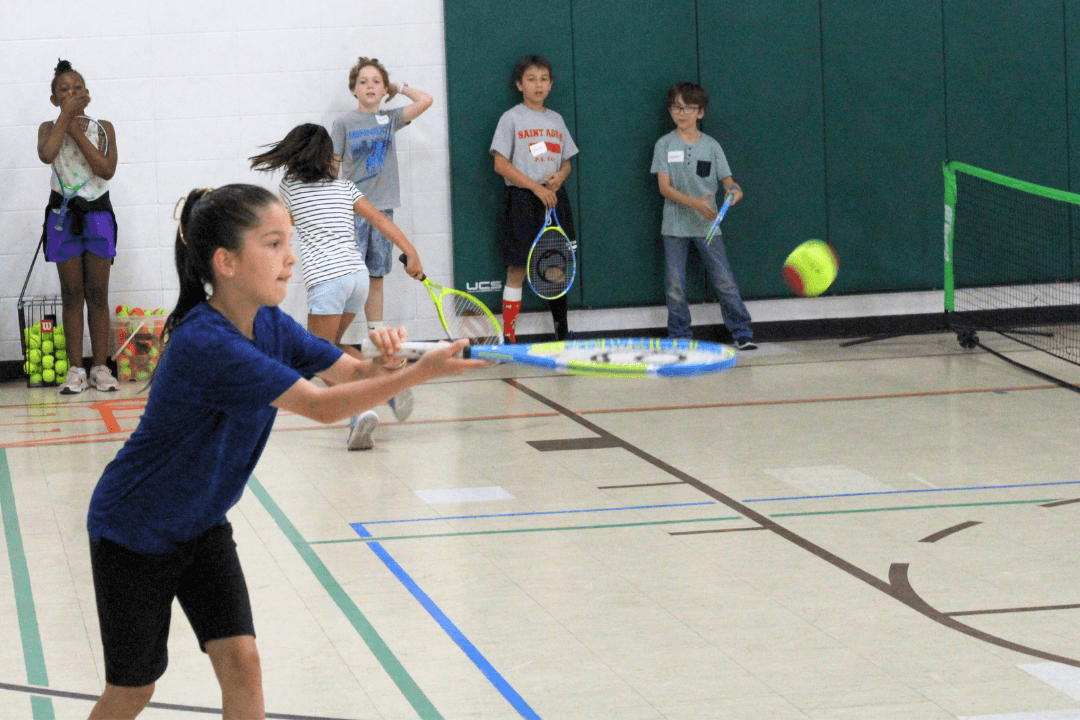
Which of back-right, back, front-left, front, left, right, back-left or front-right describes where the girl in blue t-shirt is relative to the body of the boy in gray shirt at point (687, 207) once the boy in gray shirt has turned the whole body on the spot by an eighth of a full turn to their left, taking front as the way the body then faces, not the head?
front-right

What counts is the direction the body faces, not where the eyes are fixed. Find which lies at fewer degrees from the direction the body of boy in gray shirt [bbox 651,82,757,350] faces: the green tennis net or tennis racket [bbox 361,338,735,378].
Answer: the tennis racket

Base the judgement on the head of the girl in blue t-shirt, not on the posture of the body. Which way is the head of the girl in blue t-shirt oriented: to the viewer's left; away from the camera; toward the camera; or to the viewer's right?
to the viewer's right

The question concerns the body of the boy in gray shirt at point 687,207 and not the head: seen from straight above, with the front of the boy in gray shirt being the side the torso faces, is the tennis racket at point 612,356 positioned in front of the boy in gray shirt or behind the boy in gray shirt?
in front

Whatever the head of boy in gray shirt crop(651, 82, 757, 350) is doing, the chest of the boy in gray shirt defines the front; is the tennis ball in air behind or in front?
in front

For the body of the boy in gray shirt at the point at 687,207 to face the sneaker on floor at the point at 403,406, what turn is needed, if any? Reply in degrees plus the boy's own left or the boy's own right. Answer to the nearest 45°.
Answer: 0° — they already face it

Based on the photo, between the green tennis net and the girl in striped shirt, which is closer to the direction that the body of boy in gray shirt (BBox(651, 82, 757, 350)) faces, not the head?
the girl in striped shirt

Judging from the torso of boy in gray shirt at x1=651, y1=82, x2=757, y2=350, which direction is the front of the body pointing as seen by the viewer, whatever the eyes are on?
toward the camera

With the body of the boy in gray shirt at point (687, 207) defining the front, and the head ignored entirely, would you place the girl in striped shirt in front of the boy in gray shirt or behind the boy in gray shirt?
in front
